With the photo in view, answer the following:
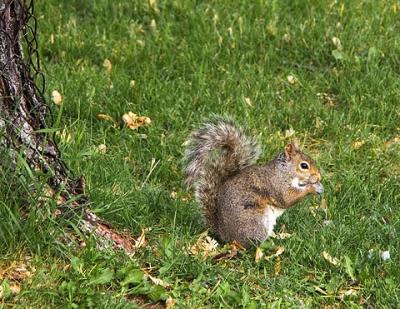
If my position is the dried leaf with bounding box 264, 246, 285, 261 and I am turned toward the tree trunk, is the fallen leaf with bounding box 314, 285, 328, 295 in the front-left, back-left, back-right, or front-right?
back-left

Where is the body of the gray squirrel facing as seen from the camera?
to the viewer's right

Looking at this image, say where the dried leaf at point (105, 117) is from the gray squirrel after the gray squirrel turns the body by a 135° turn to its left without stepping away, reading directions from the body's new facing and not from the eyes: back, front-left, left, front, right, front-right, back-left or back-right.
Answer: front

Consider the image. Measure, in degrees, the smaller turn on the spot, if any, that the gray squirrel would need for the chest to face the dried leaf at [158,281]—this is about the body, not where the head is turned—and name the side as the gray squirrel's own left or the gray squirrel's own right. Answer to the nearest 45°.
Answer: approximately 135° to the gray squirrel's own right
